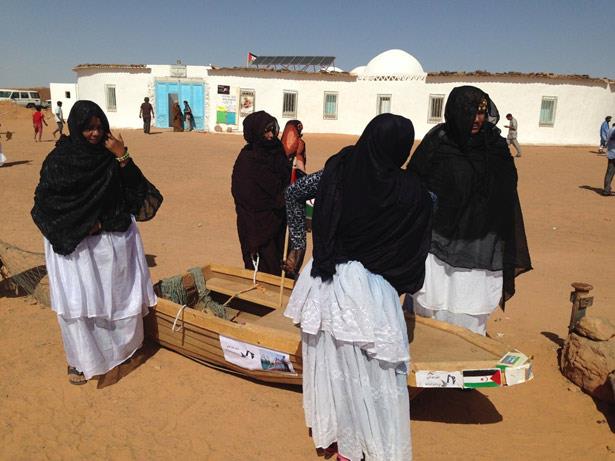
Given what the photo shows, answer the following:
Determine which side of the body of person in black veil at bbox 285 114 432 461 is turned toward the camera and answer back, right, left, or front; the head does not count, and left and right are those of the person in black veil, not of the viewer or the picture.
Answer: back

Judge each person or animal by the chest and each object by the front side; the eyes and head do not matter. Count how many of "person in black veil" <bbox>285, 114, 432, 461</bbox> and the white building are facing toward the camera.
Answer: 1

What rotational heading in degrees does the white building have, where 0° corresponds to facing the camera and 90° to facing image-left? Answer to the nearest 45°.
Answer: approximately 0°

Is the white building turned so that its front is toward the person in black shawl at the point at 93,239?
yes

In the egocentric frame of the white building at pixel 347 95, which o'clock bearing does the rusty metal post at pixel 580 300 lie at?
The rusty metal post is roughly at 12 o'clock from the white building.

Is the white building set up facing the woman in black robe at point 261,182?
yes

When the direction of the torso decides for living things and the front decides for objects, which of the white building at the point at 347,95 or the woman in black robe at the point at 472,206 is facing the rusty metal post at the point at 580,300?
the white building

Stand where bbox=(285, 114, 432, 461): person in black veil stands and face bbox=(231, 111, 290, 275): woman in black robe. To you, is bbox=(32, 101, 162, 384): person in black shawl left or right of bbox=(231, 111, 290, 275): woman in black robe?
left

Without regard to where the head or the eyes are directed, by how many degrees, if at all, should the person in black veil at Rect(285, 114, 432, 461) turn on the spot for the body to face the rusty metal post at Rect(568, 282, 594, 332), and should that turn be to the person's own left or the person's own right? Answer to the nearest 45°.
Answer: approximately 45° to the person's own right
